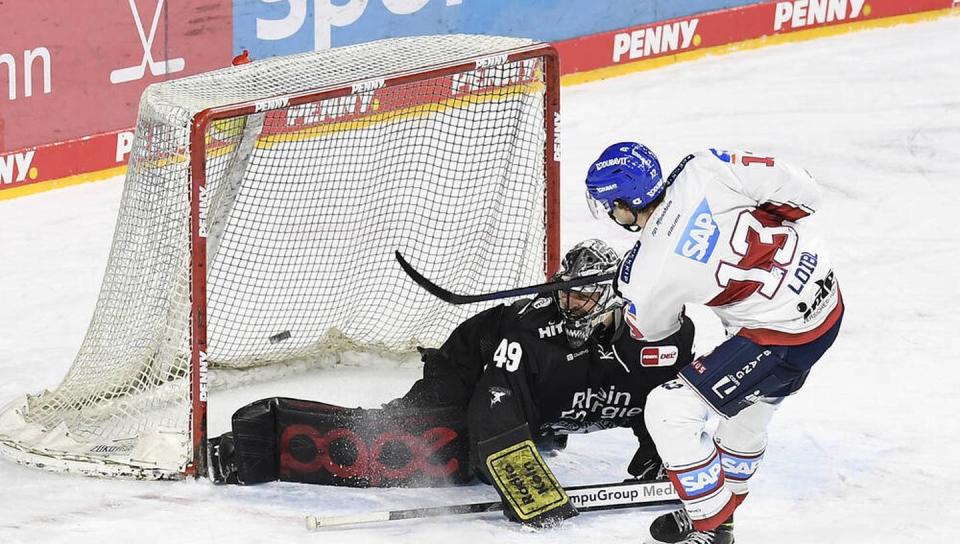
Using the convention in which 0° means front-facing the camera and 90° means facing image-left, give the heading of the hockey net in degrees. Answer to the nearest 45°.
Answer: approximately 315°

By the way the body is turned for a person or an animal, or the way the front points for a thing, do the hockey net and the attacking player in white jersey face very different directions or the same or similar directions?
very different directions

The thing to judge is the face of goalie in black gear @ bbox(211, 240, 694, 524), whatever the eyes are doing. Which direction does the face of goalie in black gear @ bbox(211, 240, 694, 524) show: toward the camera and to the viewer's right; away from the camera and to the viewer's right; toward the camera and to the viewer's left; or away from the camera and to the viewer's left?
toward the camera and to the viewer's right

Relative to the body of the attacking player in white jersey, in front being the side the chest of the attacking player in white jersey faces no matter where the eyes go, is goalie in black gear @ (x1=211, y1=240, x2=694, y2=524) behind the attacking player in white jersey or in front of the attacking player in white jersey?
in front

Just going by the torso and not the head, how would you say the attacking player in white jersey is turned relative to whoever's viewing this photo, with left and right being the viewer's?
facing away from the viewer and to the left of the viewer

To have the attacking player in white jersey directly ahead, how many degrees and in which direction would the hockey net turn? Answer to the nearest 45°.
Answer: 0° — it already faces them
